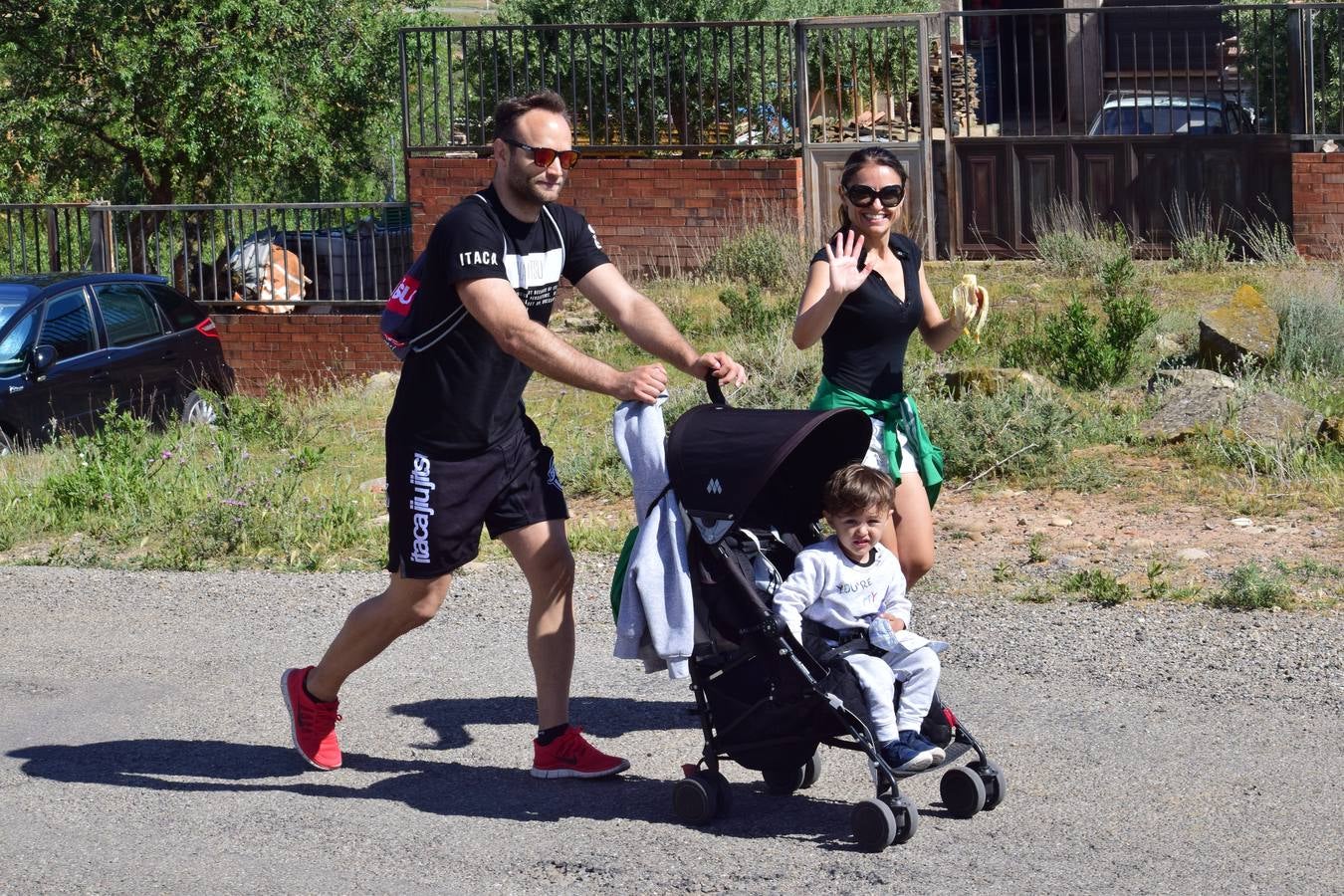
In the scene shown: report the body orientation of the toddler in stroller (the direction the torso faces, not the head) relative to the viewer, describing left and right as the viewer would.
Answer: facing the viewer and to the right of the viewer

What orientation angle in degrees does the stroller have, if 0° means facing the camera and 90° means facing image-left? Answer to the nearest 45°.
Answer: approximately 315°

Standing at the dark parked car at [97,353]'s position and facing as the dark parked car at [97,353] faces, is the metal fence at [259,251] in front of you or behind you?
behind

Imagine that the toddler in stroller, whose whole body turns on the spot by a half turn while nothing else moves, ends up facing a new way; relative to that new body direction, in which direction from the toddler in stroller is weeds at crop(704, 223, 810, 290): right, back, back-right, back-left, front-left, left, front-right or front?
front-right

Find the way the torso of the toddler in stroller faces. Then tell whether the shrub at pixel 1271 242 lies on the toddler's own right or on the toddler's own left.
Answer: on the toddler's own left

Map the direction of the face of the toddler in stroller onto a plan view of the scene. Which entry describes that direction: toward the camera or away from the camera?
toward the camera

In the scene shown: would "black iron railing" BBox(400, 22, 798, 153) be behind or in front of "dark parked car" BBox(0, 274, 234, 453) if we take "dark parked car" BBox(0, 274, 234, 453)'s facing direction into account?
behind

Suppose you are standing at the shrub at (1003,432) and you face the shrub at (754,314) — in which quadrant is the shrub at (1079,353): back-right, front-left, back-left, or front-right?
front-right
